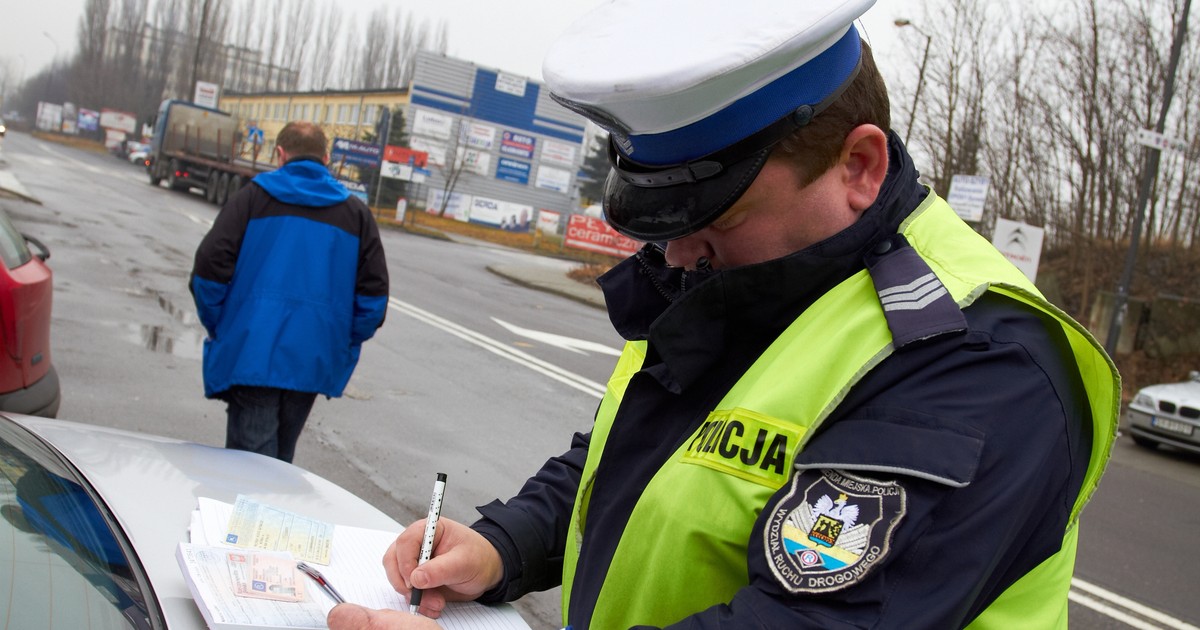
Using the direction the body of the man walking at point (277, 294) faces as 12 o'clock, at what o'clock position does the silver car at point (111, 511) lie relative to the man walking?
The silver car is roughly at 6 o'clock from the man walking.

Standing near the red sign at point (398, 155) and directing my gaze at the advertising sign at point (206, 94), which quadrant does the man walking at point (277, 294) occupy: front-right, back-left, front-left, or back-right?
back-left

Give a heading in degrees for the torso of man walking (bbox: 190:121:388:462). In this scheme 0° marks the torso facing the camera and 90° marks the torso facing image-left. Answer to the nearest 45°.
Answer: approximately 180°

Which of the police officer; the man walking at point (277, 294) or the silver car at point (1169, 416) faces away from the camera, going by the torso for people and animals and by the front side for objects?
the man walking

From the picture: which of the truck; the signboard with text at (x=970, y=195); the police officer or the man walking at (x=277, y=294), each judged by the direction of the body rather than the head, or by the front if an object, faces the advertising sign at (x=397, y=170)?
the man walking

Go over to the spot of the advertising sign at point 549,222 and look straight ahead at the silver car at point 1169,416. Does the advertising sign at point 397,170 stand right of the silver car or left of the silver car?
right

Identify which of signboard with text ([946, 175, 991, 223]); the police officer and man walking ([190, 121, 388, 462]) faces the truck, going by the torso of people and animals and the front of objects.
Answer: the man walking
